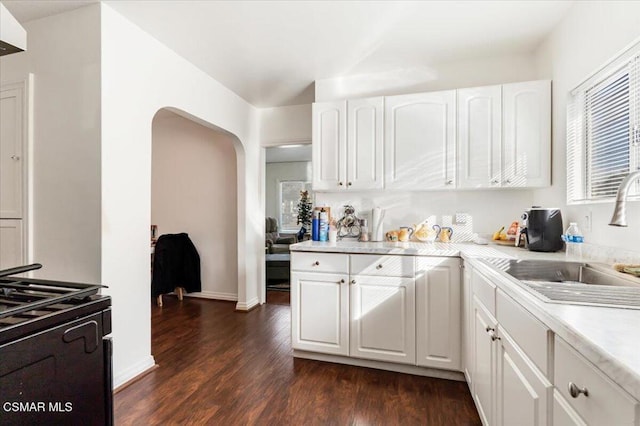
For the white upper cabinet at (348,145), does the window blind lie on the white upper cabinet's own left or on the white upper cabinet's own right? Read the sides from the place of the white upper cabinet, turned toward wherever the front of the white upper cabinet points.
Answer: on the white upper cabinet's own left

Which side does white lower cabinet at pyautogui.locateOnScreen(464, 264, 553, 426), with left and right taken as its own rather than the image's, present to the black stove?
front

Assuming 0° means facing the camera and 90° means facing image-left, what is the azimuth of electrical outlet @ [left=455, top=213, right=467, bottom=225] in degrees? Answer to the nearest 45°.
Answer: approximately 0°

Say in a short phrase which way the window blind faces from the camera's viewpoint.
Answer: facing the viewer and to the left of the viewer

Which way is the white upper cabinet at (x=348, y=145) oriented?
toward the camera

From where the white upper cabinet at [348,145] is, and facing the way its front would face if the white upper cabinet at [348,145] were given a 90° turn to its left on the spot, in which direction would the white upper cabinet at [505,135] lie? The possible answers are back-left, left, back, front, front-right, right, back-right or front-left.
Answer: front

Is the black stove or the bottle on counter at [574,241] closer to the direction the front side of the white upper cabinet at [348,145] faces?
the black stove

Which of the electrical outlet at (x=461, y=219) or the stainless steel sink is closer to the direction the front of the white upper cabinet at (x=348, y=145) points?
the stainless steel sink

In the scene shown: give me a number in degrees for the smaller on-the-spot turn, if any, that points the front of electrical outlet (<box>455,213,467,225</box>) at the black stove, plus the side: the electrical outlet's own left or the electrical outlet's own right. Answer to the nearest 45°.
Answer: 0° — it already faces it

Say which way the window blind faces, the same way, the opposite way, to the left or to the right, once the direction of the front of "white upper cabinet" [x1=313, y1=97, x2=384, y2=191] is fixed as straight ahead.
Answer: to the right
